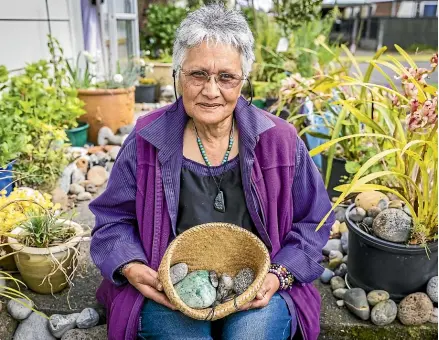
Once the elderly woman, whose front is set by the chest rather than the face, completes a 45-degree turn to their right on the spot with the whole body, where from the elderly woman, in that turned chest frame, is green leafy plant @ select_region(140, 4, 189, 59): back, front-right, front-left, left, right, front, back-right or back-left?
back-right

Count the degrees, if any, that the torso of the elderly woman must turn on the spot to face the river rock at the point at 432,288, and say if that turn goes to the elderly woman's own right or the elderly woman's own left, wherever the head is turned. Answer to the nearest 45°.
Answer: approximately 90° to the elderly woman's own left

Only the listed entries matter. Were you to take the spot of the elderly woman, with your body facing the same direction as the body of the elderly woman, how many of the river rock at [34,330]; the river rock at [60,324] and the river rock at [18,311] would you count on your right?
3

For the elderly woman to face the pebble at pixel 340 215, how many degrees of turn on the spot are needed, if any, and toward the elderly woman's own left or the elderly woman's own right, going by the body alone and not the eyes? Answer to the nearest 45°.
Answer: approximately 135° to the elderly woman's own left

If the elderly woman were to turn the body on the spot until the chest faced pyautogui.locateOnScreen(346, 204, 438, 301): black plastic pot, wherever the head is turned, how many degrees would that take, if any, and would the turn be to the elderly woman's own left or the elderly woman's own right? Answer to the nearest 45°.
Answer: approximately 90° to the elderly woman's own left

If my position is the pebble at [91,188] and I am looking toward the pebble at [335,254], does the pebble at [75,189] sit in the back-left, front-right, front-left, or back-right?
back-right

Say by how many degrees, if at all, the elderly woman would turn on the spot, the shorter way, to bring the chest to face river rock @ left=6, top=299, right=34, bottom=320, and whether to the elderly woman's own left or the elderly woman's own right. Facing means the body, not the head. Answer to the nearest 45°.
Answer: approximately 90° to the elderly woman's own right

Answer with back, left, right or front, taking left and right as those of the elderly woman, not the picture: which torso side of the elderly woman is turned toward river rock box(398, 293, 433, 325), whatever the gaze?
left

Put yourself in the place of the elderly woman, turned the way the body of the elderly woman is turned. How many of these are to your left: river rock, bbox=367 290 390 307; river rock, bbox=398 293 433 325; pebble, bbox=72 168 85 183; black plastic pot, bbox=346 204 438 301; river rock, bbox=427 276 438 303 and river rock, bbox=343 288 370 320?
5

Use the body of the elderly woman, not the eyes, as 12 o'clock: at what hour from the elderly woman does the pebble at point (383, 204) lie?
The pebble is roughly at 8 o'clock from the elderly woman.

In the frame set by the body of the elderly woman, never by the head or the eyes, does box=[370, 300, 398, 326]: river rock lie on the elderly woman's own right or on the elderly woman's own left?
on the elderly woman's own left

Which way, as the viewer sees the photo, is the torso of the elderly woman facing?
toward the camera

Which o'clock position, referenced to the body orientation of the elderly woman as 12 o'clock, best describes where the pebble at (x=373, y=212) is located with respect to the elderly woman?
The pebble is roughly at 8 o'clock from the elderly woman.

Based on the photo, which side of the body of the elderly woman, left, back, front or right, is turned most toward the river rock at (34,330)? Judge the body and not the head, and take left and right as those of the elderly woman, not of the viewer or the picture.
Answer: right

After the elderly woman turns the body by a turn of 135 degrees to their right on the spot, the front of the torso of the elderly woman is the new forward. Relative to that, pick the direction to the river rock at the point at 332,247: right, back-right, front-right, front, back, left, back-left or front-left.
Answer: right
